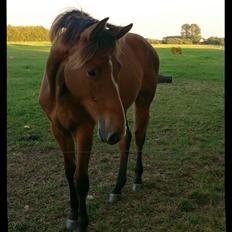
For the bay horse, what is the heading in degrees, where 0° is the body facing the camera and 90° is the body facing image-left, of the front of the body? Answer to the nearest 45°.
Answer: approximately 45°

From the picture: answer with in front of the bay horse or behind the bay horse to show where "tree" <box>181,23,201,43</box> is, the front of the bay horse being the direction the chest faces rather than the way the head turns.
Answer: behind
